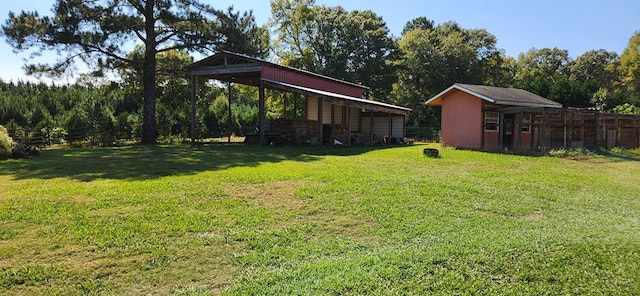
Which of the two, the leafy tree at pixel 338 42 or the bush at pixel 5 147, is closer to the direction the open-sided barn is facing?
the bush

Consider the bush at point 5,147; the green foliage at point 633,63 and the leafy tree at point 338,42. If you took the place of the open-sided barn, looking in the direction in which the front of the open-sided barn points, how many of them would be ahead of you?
1

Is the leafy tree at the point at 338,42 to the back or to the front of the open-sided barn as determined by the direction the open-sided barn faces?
to the back

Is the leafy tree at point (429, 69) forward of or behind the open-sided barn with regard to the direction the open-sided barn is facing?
behind

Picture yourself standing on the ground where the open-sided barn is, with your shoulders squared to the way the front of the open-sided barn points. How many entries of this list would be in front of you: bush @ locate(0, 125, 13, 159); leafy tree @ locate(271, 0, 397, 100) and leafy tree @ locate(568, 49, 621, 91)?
1

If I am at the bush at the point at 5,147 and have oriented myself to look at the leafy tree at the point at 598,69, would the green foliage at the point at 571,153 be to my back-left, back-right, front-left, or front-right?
front-right
